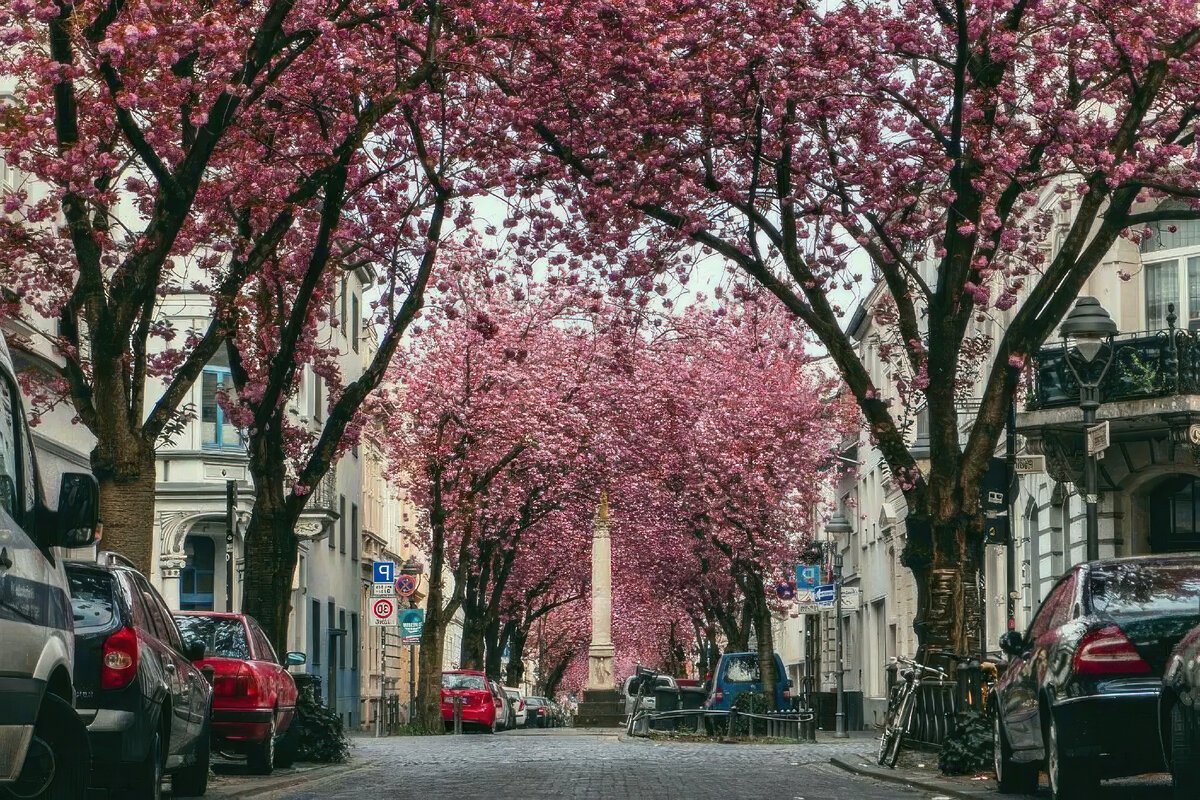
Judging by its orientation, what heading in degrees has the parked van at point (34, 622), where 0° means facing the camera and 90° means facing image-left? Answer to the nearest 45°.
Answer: approximately 225°

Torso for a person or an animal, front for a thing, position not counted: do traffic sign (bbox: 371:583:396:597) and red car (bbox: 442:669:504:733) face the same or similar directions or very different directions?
very different directions

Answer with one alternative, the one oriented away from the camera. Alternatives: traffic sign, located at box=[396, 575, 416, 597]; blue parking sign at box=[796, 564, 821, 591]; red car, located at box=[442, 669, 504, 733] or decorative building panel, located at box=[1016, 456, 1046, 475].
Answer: the red car

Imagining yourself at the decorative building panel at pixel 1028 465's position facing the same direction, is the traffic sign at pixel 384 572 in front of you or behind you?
behind

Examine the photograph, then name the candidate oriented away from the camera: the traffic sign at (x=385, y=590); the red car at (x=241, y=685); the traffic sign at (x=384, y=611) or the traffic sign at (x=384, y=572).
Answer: the red car

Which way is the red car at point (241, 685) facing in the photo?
away from the camera

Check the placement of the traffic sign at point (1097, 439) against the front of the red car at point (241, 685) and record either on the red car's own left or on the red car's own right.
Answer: on the red car's own right

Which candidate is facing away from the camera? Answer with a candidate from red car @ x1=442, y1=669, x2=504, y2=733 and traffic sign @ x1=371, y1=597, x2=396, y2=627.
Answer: the red car

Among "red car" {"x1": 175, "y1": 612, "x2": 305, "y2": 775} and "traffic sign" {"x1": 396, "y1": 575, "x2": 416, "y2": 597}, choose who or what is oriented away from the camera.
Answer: the red car
